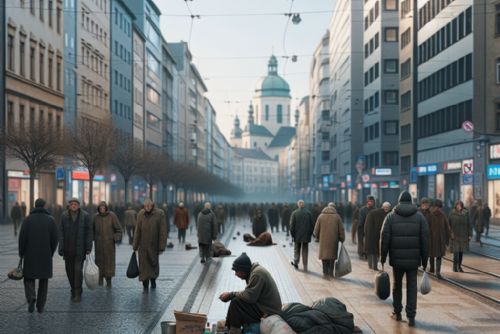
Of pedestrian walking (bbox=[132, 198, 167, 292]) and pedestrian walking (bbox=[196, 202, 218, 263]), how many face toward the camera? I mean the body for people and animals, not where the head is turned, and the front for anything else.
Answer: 1

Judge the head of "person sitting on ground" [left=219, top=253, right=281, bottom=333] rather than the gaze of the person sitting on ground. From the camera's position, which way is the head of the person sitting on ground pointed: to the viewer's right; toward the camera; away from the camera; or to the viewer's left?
to the viewer's left

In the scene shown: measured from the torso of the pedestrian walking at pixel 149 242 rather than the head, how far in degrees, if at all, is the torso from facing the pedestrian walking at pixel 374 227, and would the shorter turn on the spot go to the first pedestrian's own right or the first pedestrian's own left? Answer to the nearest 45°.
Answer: approximately 135° to the first pedestrian's own left

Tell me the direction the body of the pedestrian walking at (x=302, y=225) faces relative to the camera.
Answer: away from the camera
